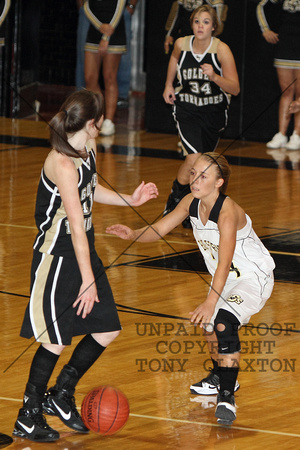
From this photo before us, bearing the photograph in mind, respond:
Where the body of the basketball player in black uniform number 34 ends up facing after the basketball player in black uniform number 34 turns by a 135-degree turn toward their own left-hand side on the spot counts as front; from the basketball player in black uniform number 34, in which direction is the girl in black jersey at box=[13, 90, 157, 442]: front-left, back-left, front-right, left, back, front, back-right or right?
back-right

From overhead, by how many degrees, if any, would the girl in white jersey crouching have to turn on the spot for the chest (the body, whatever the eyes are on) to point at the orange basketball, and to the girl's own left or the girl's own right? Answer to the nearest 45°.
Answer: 0° — they already face it

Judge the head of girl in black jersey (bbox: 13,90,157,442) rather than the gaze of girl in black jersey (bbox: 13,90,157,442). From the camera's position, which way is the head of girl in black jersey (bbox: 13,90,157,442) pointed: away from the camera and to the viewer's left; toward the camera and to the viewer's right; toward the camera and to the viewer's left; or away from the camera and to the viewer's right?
away from the camera and to the viewer's right

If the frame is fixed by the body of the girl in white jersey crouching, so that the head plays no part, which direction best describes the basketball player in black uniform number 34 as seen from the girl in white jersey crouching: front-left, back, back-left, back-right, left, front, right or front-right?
back-right

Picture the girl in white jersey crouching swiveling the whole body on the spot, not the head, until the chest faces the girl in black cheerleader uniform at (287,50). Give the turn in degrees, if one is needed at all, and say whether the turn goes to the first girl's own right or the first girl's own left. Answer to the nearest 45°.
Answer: approximately 135° to the first girl's own right

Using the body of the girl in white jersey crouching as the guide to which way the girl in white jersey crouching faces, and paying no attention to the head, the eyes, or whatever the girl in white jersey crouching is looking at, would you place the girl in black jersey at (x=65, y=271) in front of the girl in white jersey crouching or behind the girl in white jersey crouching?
in front

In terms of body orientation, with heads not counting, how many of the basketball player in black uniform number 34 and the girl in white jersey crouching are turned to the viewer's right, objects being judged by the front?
0

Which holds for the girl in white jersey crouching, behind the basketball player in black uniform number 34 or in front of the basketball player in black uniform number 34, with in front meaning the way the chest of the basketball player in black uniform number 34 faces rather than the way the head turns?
in front

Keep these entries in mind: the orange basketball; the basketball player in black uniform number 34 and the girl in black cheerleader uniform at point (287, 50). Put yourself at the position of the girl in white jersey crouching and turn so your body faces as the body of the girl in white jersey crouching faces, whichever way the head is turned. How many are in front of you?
1

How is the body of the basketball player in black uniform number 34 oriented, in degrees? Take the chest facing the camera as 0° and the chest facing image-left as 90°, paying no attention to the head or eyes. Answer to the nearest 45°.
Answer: approximately 0°

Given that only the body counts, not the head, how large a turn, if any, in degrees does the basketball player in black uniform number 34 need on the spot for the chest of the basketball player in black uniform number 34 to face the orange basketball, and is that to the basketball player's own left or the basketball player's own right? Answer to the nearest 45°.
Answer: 0° — they already face it

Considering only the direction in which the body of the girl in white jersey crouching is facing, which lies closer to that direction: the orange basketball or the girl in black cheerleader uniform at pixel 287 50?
the orange basketball
